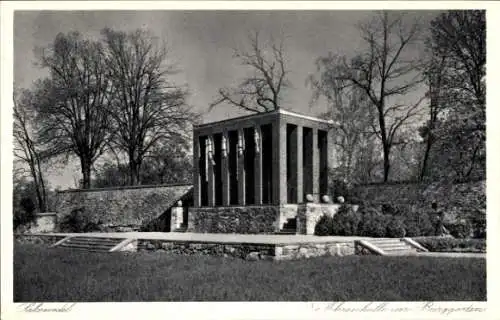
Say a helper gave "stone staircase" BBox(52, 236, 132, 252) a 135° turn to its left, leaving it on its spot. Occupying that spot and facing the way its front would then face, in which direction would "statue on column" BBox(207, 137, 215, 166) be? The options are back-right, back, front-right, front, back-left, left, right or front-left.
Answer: front-left

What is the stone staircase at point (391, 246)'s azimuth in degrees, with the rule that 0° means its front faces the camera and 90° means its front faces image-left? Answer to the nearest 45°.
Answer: approximately 315°

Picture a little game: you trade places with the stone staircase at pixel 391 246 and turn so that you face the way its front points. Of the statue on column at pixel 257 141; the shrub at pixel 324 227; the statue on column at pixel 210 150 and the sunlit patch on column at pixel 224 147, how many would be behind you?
4

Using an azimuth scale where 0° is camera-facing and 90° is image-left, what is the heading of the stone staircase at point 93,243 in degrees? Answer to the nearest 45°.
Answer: approximately 45°

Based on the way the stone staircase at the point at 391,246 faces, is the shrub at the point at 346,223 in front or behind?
behind

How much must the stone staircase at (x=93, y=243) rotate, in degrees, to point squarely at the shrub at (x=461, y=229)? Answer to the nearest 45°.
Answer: approximately 135° to its left

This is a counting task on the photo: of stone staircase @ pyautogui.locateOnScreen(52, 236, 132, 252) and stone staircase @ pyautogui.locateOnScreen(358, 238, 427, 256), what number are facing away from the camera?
0

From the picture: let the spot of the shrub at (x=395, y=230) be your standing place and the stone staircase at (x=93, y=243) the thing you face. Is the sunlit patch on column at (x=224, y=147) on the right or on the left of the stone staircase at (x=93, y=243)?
right

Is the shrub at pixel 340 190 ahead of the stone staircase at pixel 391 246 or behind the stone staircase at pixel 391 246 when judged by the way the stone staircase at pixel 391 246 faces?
behind

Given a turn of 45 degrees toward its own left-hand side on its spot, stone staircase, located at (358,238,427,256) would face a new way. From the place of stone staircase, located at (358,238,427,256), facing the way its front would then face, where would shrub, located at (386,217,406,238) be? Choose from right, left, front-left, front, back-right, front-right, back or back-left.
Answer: left

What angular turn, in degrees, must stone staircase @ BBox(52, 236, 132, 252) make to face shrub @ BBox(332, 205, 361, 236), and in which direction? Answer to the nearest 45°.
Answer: approximately 135° to its left
